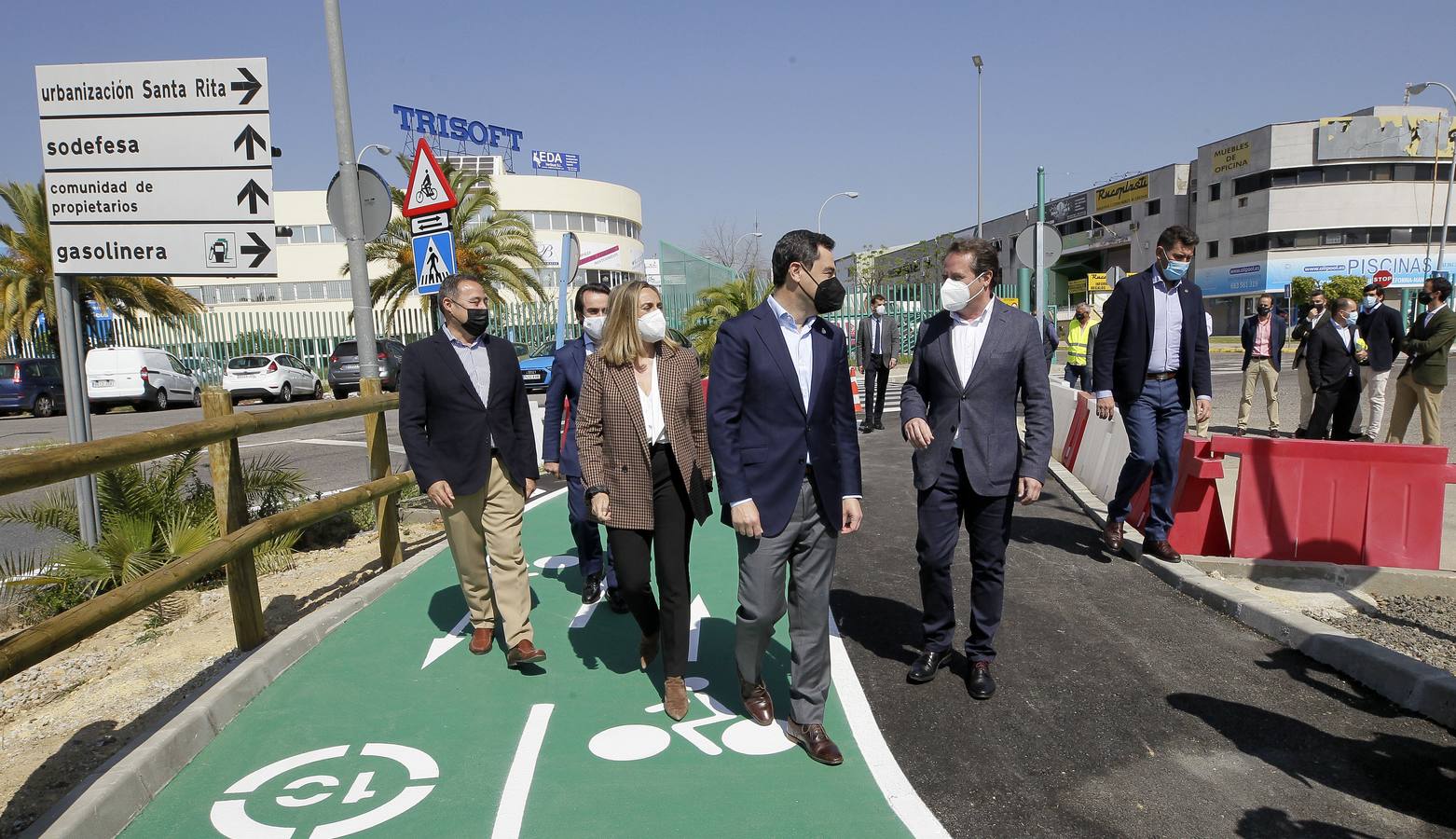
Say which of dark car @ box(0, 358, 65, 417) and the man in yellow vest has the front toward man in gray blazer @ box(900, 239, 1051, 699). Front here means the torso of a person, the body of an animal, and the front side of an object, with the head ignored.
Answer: the man in yellow vest

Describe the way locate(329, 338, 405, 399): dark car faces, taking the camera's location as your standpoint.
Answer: facing away from the viewer and to the right of the viewer

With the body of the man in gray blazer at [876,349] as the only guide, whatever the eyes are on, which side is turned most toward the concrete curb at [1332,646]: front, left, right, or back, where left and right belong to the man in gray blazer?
front

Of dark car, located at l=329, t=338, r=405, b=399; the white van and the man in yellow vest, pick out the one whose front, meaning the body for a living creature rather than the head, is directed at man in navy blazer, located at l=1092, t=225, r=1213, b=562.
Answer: the man in yellow vest

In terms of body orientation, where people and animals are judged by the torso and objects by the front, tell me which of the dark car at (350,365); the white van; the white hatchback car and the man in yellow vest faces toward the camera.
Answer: the man in yellow vest

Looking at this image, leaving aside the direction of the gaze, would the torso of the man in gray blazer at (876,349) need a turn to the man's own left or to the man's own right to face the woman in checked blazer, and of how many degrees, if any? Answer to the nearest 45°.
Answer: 0° — they already face them

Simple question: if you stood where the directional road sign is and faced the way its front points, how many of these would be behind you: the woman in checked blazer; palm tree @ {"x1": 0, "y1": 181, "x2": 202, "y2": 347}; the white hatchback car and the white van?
3

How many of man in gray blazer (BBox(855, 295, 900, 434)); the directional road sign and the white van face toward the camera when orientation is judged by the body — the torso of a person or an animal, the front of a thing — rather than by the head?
2

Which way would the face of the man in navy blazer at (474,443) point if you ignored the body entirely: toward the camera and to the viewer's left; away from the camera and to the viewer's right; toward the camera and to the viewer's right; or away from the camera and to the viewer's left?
toward the camera and to the viewer's right

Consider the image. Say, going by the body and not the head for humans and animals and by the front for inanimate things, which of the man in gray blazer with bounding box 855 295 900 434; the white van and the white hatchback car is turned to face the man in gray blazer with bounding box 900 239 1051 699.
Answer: the man in gray blazer with bounding box 855 295 900 434

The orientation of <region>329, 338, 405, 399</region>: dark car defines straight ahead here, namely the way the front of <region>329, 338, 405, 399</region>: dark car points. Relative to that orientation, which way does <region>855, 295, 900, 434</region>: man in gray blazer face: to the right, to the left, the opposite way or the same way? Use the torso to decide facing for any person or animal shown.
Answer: the opposite way
